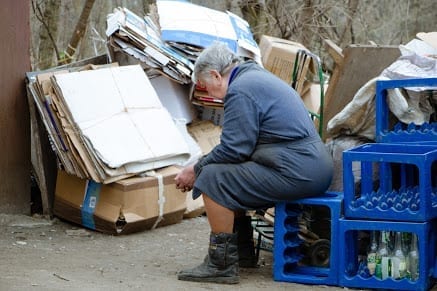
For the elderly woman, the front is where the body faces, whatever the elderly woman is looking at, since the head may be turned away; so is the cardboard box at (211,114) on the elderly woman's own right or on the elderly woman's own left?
on the elderly woman's own right

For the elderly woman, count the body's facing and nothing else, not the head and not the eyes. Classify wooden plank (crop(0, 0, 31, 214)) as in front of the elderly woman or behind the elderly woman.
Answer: in front

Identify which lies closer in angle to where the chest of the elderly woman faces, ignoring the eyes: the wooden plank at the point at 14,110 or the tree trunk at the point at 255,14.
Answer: the wooden plank

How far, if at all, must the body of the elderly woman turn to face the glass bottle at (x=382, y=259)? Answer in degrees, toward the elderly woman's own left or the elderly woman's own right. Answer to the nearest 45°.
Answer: approximately 180°

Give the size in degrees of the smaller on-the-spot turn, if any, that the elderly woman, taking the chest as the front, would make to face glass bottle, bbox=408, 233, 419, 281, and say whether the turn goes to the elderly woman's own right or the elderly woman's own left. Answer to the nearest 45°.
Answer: approximately 180°

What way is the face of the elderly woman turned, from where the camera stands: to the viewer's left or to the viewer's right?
to the viewer's left

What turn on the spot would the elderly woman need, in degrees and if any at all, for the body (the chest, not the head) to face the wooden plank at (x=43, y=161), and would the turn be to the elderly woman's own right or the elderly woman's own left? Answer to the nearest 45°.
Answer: approximately 45° to the elderly woman's own right

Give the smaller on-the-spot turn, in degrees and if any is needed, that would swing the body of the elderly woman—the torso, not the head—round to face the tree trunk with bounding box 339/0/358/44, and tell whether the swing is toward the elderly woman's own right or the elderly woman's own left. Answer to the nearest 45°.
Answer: approximately 90° to the elderly woman's own right

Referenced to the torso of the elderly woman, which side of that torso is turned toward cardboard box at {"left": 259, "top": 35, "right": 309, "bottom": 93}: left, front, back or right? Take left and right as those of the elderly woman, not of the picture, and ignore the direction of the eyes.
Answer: right

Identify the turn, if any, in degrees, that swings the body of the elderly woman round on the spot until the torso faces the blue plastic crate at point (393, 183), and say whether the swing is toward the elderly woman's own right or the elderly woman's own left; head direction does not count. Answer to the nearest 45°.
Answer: approximately 180°

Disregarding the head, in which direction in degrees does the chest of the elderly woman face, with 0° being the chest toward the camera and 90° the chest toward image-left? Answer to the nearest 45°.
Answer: approximately 90°

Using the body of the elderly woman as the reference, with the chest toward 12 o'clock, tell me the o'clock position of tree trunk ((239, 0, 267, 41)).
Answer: The tree trunk is roughly at 3 o'clock from the elderly woman.
